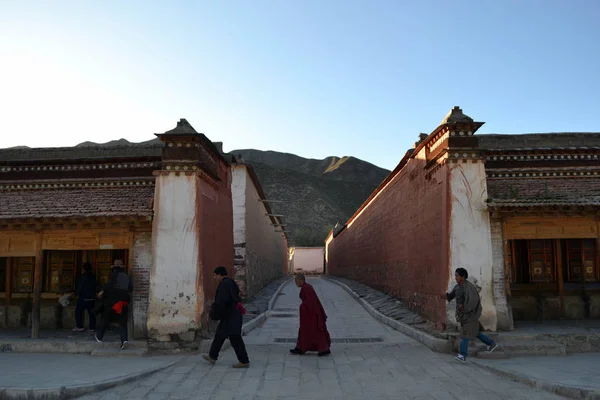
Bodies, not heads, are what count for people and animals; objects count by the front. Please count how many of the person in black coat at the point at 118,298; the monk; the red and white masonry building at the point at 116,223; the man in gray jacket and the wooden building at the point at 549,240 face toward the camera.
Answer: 2

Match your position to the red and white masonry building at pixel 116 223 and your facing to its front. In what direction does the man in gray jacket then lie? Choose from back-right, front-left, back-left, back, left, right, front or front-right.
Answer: front-left

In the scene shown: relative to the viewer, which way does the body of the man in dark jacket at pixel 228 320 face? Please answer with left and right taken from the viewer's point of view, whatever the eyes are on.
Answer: facing to the left of the viewer

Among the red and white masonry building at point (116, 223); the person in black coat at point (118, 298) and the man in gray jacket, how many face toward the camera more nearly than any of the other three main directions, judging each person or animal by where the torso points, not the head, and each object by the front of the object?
1

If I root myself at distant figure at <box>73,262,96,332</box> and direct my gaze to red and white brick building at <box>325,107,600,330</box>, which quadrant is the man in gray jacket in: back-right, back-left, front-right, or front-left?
front-right

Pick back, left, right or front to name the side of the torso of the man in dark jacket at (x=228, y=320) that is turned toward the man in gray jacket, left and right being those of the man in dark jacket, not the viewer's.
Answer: back

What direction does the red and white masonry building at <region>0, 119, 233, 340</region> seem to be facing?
toward the camera

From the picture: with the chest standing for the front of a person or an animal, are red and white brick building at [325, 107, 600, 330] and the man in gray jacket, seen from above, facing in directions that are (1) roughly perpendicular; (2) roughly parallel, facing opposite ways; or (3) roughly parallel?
roughly perpendicular

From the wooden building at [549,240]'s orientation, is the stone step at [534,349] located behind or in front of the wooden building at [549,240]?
in front

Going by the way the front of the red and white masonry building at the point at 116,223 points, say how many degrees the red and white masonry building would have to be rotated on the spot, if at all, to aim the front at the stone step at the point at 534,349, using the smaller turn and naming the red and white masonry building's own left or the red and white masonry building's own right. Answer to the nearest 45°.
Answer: approximately 45° to the red and white masonry building's own left

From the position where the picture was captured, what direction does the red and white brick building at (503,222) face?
facing the viewer

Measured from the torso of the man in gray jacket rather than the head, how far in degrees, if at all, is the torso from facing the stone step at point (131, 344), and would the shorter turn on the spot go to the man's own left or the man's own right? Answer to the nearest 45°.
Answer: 0° — they already face it

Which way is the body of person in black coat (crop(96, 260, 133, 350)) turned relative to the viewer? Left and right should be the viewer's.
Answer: facing away from the viewer and to the left of the viewer

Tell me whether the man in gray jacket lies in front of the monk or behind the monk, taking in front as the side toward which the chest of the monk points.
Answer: behind
